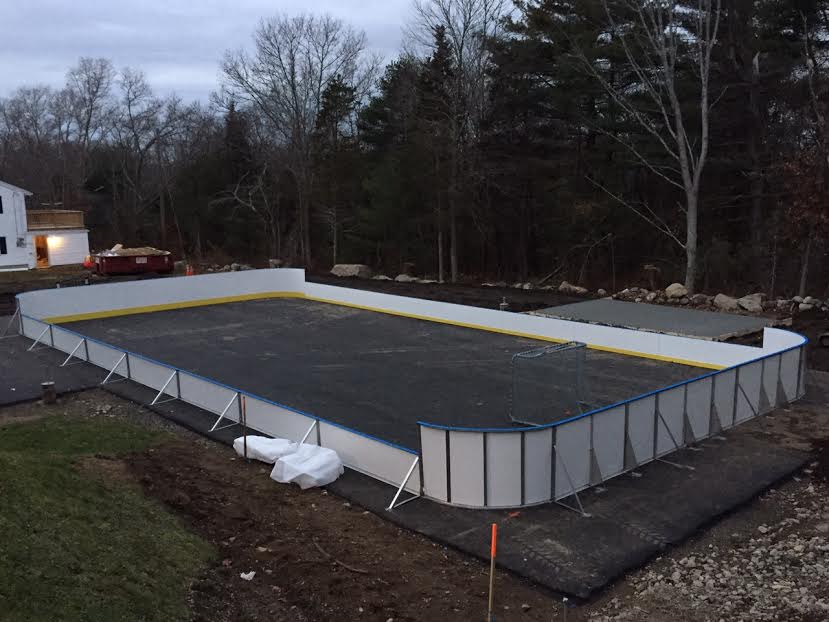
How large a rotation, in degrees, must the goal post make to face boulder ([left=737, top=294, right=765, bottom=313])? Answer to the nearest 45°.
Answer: approximately 90° to its right

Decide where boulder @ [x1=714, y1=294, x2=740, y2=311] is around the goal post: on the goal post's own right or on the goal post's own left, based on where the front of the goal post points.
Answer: on the goal post's own right

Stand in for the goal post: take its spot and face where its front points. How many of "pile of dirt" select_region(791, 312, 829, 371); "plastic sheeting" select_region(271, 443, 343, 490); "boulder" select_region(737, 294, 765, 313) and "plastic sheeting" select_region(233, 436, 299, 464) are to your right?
2

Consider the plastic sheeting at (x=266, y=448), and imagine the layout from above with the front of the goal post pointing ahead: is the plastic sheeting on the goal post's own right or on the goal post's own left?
on the goal post's own left

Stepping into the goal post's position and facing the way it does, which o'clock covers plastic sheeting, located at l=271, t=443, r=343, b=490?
The plastic sheeting is roughly at 9 o'clock from the goal post.

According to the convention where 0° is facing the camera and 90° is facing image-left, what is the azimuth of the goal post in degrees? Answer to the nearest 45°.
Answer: approximately 135°

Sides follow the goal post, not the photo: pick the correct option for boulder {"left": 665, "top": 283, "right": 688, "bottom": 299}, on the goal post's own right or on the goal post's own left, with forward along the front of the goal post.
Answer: on the goal post's own right

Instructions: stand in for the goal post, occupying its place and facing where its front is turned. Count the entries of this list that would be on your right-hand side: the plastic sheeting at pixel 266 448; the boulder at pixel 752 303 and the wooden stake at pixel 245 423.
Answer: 1

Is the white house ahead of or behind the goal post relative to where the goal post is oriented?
ahead

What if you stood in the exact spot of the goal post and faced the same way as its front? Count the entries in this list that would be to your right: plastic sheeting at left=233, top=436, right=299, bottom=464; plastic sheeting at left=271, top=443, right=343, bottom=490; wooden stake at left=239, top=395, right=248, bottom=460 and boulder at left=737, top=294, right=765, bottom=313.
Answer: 1

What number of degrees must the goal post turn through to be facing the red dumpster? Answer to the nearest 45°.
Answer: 0° — it already faces it

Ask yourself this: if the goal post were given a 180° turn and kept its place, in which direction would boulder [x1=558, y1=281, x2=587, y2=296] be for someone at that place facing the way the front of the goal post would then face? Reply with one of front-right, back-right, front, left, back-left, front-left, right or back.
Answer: back-left

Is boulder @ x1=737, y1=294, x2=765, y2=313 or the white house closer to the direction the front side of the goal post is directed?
the white house

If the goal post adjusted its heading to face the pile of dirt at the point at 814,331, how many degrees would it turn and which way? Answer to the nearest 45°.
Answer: approximately 90° to its right
